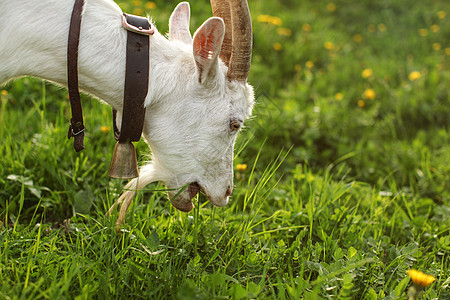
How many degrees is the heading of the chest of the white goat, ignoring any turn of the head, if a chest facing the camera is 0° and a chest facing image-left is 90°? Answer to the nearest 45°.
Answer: approximately 270°

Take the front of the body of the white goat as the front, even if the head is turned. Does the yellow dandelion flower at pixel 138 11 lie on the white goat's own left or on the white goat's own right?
on the white goat's own left

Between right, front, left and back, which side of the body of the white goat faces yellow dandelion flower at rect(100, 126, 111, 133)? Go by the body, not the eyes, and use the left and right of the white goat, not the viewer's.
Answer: left

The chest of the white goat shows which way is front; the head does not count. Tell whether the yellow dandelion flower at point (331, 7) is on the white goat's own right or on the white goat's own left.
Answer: on the white goat's own left

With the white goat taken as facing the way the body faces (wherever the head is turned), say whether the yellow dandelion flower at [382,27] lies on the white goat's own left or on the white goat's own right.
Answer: on the white goat's own left

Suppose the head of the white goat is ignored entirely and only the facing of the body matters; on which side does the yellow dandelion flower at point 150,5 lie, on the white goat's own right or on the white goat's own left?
on the white goat's own left

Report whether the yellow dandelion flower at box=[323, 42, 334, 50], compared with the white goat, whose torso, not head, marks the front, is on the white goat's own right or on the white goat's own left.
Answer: on the white goat's own left

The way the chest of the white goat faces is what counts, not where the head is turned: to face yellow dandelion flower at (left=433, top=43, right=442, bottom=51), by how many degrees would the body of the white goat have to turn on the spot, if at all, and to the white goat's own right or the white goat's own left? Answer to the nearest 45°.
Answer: approximately 45° to the white goat's own left

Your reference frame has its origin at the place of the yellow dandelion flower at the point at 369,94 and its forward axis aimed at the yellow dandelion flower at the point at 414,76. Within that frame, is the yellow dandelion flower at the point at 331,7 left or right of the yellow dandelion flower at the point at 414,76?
left

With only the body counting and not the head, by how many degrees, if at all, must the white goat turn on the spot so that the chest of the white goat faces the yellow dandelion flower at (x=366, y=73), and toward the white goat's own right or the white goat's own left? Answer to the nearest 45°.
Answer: approximately 45° to the white goat's own left
